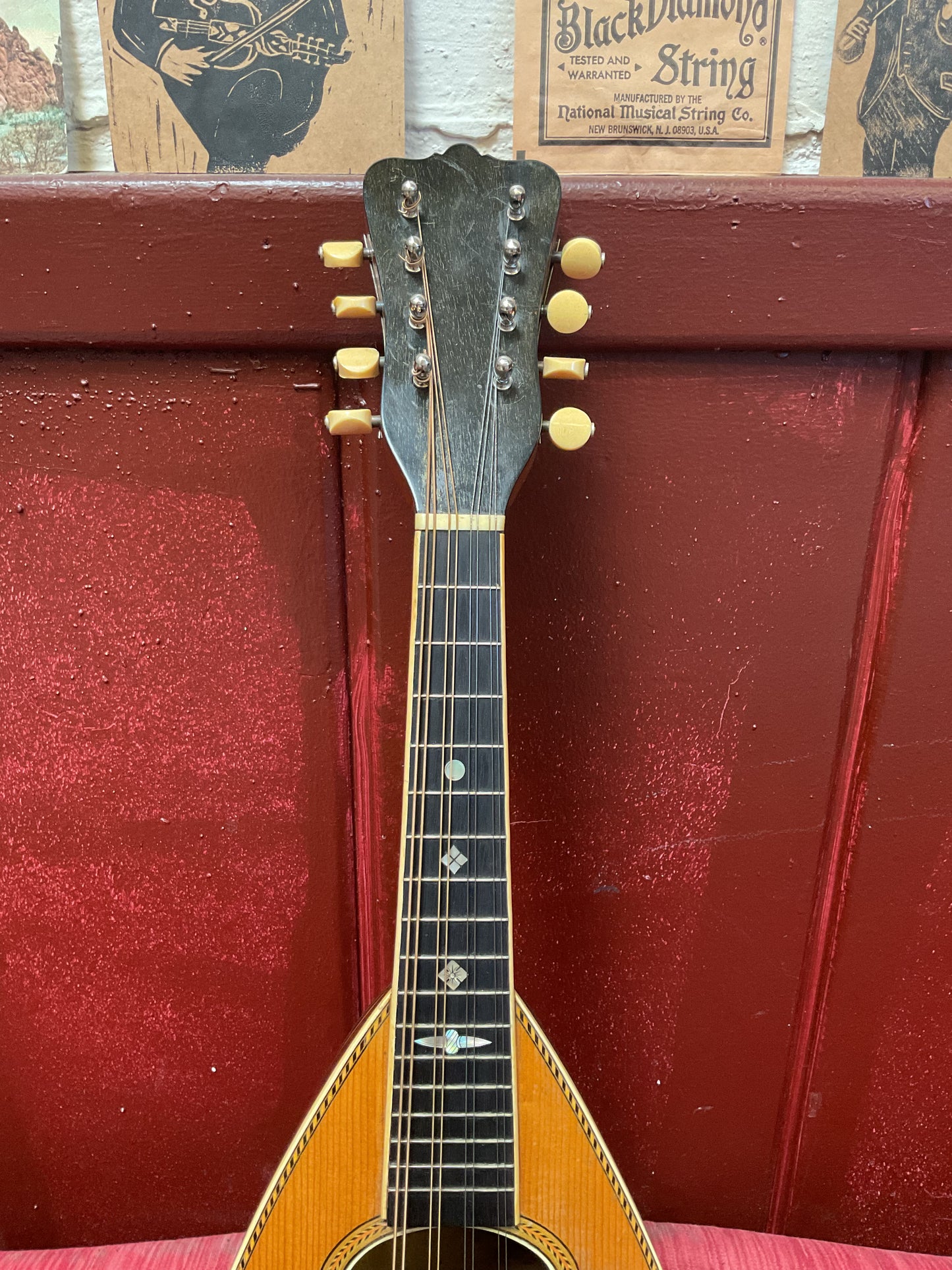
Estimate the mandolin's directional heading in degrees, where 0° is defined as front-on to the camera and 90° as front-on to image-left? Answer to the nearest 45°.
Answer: approximately 0°
